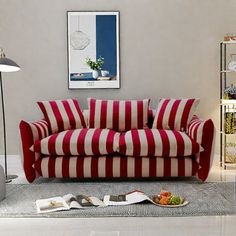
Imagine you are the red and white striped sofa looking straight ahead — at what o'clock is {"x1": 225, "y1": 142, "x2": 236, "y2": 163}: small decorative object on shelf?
The small decorative object on shelf is roughly at 8 o'clock from the red and white striped sofa.

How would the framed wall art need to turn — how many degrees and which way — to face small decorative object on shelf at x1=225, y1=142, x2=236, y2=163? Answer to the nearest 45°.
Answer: approximately 90° to its left

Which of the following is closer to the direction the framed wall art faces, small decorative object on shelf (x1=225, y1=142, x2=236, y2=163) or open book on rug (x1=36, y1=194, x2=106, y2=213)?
the open book on rug

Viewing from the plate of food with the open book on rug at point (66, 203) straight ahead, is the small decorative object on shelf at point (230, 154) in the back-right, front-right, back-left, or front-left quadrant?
back-right

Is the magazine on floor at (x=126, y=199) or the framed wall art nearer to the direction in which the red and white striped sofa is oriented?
the magazine on floor

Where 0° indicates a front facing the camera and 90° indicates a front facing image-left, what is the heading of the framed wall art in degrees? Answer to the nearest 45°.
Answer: approximately 0°

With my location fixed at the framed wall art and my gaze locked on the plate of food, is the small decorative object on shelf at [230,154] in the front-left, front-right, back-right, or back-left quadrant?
front-left

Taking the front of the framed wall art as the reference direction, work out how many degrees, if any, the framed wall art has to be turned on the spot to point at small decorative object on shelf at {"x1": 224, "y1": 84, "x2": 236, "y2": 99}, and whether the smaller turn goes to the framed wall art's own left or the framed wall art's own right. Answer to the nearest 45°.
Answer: approximately 90° to the framed wall art's own left

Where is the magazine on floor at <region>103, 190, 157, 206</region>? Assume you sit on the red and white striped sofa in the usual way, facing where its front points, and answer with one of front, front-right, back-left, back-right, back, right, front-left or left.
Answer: front

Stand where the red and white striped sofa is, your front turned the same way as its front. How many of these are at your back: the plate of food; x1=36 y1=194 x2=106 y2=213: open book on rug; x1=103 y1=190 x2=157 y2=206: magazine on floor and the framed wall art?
1

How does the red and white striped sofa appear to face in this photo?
toward the camera

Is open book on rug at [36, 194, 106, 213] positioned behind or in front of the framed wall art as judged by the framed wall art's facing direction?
in front

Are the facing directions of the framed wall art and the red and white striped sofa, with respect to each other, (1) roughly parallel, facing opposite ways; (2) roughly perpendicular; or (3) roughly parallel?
roughly parallel

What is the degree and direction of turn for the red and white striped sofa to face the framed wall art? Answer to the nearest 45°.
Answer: approximately 180°

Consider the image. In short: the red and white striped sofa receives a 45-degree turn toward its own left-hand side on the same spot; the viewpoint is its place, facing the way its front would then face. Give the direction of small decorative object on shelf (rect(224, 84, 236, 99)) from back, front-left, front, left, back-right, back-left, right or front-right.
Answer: left

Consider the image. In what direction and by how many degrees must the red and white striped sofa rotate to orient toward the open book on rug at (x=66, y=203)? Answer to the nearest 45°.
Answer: approximately 45° to its right

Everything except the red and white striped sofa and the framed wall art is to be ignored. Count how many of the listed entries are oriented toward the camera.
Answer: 2
